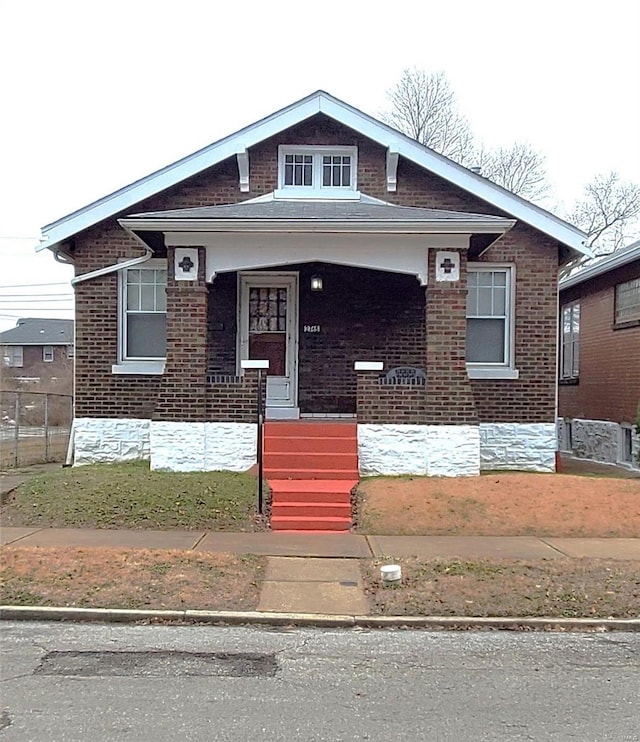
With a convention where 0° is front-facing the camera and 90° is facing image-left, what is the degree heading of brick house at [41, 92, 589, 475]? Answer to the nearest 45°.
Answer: approximately 0°

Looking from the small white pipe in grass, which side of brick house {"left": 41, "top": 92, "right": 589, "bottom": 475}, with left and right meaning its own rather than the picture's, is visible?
front

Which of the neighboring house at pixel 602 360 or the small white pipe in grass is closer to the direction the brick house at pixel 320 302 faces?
the small white pipe in grass

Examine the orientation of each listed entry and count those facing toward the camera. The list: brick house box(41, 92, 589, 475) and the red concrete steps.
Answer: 2

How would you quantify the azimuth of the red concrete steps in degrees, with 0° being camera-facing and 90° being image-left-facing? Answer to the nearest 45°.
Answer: approximately 0°

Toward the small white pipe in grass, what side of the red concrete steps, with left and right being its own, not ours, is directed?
front

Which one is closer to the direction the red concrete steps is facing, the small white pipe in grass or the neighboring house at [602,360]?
the small white pipe in grass

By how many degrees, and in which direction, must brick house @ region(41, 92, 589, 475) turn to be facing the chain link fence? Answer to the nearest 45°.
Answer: approximately 135° to its right

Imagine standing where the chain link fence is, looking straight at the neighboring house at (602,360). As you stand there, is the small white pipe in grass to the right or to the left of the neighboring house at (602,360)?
right

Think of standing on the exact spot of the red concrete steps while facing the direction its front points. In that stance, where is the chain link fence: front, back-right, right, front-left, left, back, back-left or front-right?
back-right
